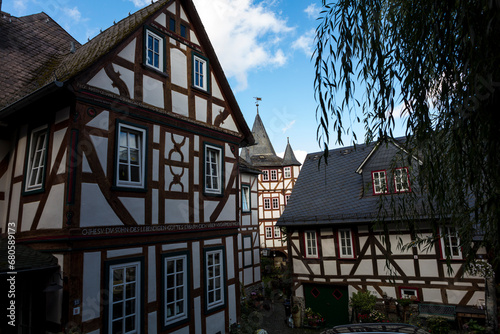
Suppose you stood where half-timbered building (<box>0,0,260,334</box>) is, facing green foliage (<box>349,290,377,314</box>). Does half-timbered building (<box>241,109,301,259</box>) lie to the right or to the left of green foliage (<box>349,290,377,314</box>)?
left

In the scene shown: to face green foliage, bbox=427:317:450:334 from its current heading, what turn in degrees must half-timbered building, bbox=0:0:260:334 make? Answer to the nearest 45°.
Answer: approximately 45° to its left

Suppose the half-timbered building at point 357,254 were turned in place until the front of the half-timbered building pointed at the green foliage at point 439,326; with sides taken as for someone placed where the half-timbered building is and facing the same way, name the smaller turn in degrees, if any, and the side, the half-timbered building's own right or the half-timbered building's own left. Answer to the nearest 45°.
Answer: approximately 45° to the half-timbered building's own left

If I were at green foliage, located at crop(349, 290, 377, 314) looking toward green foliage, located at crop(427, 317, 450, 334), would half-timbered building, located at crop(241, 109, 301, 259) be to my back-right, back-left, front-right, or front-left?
back-left

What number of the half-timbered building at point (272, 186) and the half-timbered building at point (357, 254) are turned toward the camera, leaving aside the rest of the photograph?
2

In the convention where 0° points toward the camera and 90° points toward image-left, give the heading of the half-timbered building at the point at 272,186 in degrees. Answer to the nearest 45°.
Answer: approximately 0°

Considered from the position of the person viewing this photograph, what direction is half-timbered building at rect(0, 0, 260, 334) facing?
facing the viewer and to the right of the viewer

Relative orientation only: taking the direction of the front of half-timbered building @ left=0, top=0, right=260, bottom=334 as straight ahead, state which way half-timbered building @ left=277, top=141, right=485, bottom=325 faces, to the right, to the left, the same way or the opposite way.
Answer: to the right

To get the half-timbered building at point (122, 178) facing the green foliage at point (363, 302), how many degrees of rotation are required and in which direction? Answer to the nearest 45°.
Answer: approximately 45° to its left

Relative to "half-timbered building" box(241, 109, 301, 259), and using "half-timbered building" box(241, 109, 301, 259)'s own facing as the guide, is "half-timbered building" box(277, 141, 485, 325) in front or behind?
in front

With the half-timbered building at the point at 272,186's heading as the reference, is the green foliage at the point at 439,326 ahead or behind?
ahead

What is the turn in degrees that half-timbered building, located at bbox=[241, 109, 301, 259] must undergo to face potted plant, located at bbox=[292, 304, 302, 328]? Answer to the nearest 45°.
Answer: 0° — it already faces it

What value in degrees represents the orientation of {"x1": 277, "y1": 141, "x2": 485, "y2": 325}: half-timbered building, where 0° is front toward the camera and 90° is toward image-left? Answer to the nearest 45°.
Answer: approximately 0°
